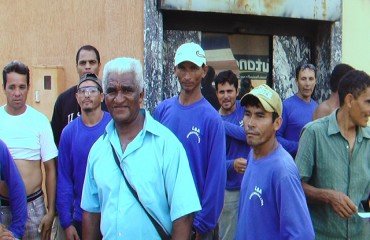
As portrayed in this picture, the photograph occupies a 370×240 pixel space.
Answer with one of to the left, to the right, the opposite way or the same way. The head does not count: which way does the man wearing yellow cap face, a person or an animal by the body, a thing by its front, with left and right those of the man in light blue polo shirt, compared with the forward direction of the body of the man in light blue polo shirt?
the same way

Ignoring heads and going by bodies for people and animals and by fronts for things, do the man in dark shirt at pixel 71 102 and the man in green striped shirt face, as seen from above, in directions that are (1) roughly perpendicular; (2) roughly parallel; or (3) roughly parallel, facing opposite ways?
roughly parallel

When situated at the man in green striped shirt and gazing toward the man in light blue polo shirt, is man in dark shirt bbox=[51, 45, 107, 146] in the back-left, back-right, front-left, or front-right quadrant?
front-right

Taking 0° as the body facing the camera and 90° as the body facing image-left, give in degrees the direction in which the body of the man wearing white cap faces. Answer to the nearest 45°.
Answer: approximately 0°

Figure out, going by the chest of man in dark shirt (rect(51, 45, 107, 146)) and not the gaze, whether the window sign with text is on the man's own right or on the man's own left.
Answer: on the man's own left

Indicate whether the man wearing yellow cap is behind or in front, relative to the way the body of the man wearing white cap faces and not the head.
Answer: in front

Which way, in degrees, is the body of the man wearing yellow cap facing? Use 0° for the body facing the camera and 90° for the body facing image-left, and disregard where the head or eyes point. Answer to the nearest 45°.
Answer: approximately 45°

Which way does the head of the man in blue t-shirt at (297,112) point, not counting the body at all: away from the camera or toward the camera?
toward the camera

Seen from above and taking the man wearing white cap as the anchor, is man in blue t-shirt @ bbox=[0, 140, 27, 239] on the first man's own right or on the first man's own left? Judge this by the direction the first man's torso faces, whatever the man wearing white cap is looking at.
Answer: on the first man's own right

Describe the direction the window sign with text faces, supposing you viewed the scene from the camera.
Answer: facing the viewer

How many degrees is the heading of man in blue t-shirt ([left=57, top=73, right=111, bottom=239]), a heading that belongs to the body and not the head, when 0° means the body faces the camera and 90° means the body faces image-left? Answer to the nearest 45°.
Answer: approximately 0°

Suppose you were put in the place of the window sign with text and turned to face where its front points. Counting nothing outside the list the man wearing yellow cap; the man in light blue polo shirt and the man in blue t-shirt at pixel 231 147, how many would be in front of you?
3

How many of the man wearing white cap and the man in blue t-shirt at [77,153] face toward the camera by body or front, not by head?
2

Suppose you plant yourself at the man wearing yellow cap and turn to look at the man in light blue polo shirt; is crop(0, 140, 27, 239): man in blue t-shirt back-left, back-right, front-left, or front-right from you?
front-right

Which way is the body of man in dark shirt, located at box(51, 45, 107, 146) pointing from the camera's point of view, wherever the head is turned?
toward the camera

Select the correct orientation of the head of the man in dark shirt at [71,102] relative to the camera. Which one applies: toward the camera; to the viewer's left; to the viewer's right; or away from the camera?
toward the camera
